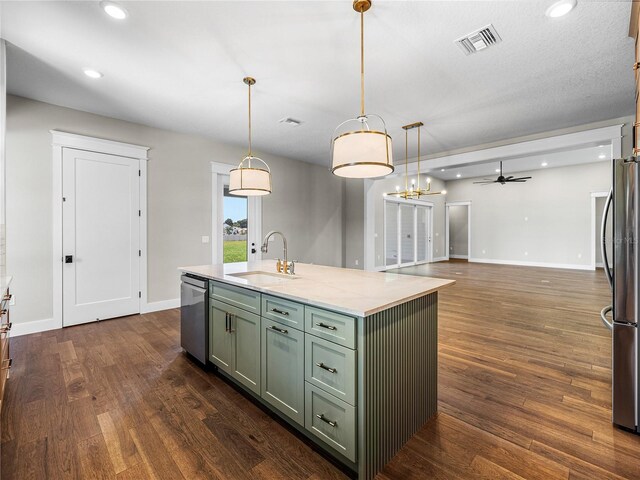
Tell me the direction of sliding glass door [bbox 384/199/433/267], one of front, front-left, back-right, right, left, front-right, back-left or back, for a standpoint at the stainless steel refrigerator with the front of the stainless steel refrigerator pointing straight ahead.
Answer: front-right

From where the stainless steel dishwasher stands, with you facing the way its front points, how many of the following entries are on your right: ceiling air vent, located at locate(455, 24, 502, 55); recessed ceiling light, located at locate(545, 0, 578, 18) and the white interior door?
1

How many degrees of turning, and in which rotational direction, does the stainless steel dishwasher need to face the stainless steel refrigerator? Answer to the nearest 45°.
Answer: approximately 90° to its left

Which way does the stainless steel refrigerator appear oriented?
to the viewer's left
